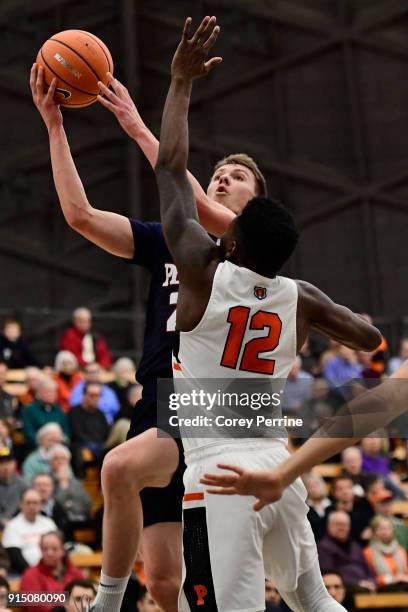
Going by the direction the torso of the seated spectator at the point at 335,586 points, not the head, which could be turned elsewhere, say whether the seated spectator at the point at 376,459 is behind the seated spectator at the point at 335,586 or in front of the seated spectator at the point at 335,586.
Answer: behind

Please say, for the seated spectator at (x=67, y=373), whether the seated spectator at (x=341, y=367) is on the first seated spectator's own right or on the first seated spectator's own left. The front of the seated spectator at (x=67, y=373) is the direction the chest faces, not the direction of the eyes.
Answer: on the first seated spectator's own left

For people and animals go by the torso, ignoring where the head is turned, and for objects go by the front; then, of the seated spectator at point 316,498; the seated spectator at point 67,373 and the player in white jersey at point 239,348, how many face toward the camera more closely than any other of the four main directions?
2

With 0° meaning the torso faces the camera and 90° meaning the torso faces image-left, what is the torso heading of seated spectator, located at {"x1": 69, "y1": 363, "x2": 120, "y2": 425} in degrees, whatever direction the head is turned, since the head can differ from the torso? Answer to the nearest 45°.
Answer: approximately 0°

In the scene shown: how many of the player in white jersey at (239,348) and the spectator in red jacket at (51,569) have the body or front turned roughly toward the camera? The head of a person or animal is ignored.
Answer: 1

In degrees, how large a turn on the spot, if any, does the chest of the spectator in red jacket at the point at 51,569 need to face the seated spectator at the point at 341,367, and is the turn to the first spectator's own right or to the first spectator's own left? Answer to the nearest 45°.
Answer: approximately 135° to the first spectator's own left

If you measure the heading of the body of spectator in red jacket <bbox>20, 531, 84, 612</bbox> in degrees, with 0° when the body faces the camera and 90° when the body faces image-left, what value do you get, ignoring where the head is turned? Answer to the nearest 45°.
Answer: approximately 0°

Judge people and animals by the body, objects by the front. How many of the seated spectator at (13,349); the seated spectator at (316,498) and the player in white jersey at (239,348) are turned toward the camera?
2

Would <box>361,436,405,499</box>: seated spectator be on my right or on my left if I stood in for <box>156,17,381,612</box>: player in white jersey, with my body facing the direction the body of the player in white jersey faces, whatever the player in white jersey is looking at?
on my right

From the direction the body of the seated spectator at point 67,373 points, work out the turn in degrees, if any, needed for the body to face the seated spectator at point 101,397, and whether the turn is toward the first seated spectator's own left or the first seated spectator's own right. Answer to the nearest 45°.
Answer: approximately 45° to the first seated spectator's own left
